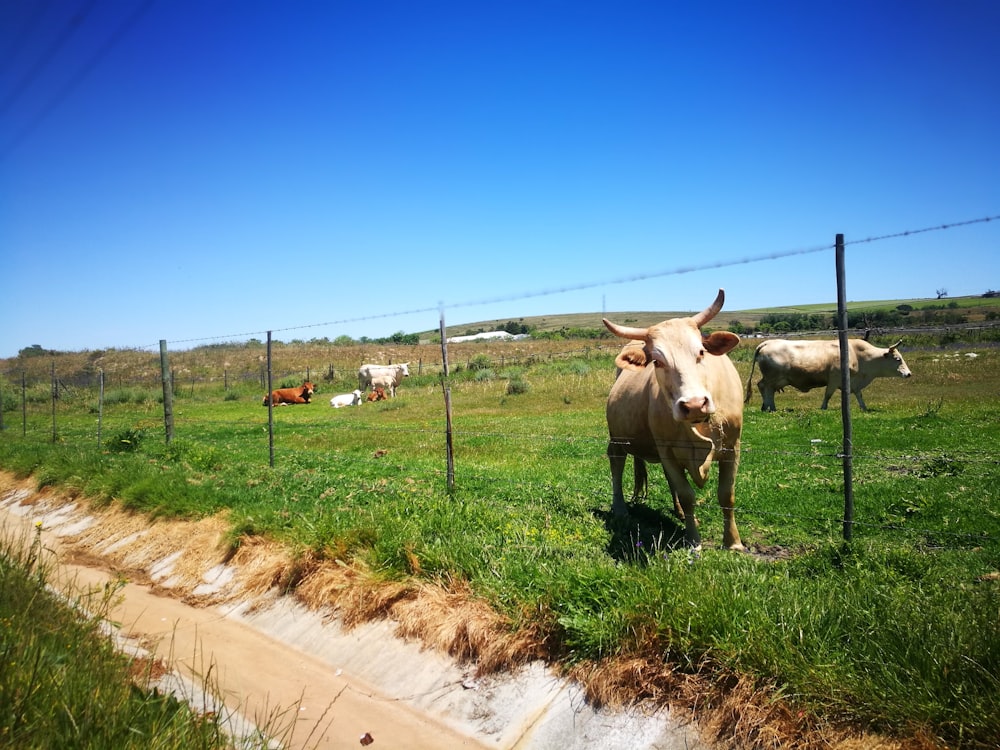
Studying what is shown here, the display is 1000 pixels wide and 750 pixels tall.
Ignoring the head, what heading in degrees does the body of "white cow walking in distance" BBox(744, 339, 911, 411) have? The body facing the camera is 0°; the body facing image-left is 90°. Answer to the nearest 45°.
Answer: approximately 270°

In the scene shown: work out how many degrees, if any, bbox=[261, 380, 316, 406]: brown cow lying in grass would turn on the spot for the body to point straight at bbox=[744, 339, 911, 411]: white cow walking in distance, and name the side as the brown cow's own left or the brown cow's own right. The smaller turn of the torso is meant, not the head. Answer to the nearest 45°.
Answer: approximately 45° to the brown cow's own right

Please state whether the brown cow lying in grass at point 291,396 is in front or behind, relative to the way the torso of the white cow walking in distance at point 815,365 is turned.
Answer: behind

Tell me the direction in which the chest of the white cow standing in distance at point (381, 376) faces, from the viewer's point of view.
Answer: to the viewer's right
